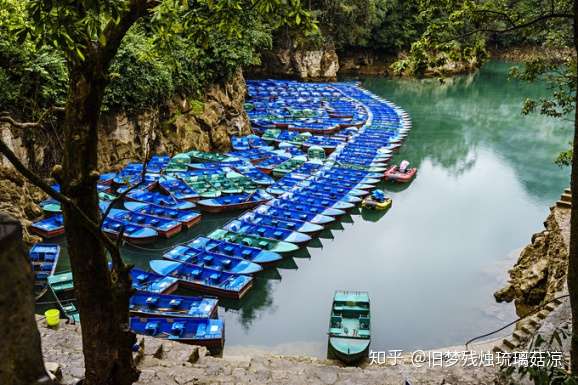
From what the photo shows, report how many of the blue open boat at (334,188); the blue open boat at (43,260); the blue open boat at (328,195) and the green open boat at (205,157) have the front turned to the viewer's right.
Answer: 3

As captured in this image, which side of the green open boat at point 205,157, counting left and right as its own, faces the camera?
right

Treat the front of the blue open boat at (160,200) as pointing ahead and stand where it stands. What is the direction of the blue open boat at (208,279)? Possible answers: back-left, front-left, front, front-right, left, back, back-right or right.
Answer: front-right

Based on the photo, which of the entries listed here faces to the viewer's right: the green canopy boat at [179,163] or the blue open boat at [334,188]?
the blue open boat

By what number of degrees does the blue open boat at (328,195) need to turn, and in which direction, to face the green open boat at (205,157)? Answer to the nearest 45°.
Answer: approximately 135° to its left

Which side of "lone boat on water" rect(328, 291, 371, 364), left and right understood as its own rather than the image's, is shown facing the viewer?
front

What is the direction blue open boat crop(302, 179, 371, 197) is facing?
to the viewer's right

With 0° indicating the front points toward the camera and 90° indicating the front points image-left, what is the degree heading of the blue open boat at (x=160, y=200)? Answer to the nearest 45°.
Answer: approximately 315°

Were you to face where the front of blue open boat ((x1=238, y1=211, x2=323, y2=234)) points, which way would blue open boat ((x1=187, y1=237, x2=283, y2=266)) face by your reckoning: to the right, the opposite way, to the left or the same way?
the same way

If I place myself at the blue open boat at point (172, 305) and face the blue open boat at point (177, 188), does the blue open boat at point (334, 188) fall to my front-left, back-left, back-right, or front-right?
front-right

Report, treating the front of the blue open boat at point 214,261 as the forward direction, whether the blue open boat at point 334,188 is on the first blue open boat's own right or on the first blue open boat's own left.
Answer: on the first blue open boat's own left
